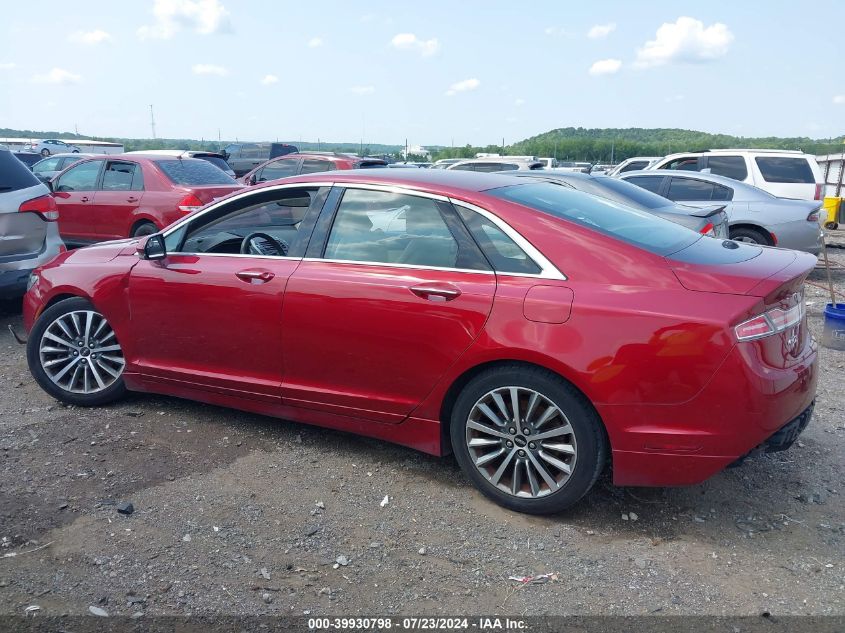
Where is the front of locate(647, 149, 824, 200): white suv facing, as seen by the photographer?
facing to the left of the viewer

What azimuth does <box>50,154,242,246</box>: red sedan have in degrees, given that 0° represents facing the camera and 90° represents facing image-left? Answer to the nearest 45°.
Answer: approximately 135°

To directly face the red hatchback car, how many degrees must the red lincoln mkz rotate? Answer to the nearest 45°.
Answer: approximately 45° to its right

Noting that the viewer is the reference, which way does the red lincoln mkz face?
facing away from the viewer and to the left of the viewer

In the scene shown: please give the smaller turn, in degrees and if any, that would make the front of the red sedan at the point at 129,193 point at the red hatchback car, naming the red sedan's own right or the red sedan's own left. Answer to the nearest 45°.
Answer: approximately 90° to the red sedan's own right

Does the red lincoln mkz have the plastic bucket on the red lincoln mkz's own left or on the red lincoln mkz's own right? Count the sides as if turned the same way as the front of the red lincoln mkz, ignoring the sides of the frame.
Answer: on the red lincoln mkz's own right

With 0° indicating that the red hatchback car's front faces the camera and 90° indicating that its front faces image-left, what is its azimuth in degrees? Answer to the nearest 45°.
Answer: approximately 135°

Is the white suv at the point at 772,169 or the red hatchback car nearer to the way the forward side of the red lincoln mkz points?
the red hatchback car

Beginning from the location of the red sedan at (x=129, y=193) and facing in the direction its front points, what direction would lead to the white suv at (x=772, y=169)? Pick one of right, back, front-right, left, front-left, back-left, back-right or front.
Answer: back-right

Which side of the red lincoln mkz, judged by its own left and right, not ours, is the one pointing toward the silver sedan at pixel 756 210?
right

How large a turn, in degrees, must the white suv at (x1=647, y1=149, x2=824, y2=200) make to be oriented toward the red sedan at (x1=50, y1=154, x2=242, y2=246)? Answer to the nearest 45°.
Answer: approximately 45° to its left
